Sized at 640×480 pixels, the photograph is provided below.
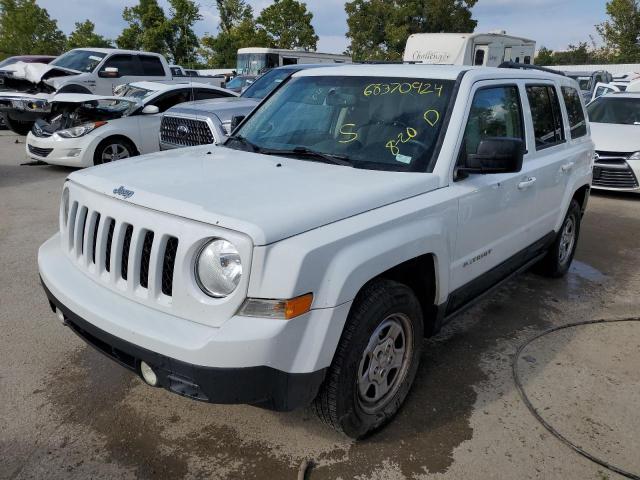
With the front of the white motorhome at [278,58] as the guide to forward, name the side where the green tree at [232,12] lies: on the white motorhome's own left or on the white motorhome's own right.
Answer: on the white motorhome's own right

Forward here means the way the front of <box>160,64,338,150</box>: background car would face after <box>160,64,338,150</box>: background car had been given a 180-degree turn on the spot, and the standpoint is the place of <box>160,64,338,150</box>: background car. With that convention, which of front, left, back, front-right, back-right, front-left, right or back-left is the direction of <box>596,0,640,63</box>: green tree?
front

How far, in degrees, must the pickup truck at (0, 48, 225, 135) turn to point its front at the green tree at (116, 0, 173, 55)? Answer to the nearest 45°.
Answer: approximately 135° to its right

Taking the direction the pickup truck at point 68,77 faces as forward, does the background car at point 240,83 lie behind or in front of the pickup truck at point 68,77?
behind

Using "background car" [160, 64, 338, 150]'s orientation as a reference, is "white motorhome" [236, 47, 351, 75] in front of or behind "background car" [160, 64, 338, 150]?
behind

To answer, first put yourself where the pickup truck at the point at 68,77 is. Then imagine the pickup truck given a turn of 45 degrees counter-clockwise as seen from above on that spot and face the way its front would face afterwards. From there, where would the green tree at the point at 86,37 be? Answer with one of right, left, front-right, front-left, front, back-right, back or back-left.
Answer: back

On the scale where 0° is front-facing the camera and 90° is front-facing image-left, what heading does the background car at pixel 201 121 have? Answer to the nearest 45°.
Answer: approximately 45°

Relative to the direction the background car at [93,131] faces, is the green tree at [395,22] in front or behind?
behind

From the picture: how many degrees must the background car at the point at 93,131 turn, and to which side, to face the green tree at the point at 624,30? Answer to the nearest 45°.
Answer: approximately 180°
